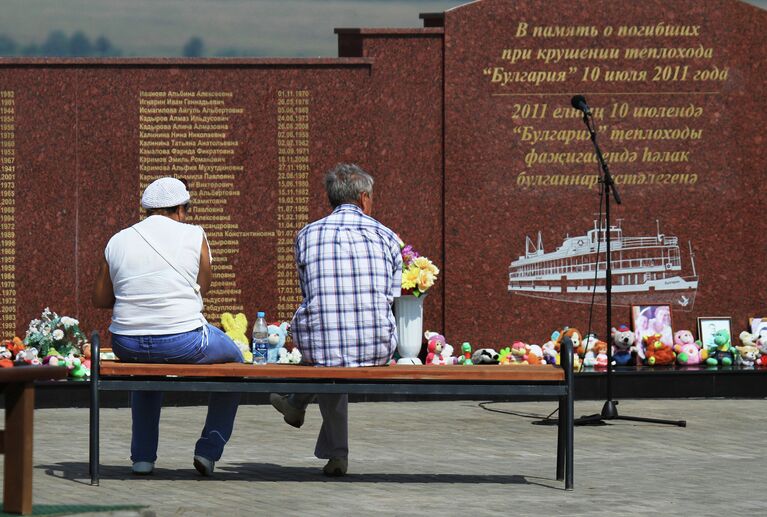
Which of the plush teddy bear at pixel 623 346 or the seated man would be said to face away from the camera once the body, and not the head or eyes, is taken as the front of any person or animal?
the seated man

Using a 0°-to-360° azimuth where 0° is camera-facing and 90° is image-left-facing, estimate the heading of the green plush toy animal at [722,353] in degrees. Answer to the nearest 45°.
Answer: approximately 0°

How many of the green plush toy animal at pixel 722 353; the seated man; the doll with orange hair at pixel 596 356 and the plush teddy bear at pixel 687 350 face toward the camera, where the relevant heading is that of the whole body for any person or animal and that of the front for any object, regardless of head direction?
3

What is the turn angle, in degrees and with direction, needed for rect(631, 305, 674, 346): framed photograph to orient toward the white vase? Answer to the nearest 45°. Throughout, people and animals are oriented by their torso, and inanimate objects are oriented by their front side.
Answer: approximately 45° to its right

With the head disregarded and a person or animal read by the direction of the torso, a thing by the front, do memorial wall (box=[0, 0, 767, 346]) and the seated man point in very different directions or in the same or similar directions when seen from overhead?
very different directions

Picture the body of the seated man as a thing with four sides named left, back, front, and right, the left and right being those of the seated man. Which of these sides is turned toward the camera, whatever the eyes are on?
back

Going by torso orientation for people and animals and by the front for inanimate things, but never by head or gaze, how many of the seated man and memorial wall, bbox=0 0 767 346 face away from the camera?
1

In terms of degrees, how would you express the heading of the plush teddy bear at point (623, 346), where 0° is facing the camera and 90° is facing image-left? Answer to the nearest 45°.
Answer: approximately 0°

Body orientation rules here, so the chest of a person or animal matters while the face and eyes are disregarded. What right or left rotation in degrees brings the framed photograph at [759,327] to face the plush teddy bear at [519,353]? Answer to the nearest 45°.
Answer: approximately 45° to its right

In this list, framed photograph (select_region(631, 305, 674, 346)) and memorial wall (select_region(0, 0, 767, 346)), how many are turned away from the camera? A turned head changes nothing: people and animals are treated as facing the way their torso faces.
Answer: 0
